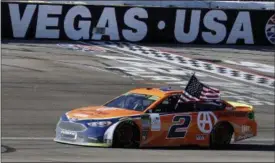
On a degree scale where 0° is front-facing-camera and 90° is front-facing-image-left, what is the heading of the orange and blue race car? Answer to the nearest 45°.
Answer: approximately 45°
